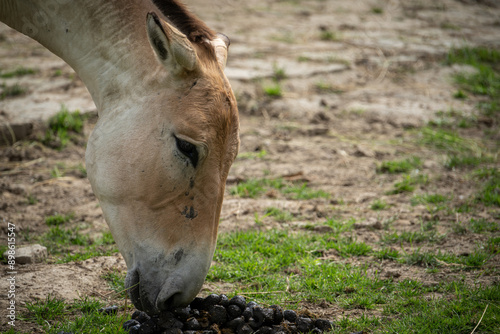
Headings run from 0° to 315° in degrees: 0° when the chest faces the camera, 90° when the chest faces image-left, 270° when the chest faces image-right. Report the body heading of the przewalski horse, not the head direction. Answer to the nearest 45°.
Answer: approximately 270°
